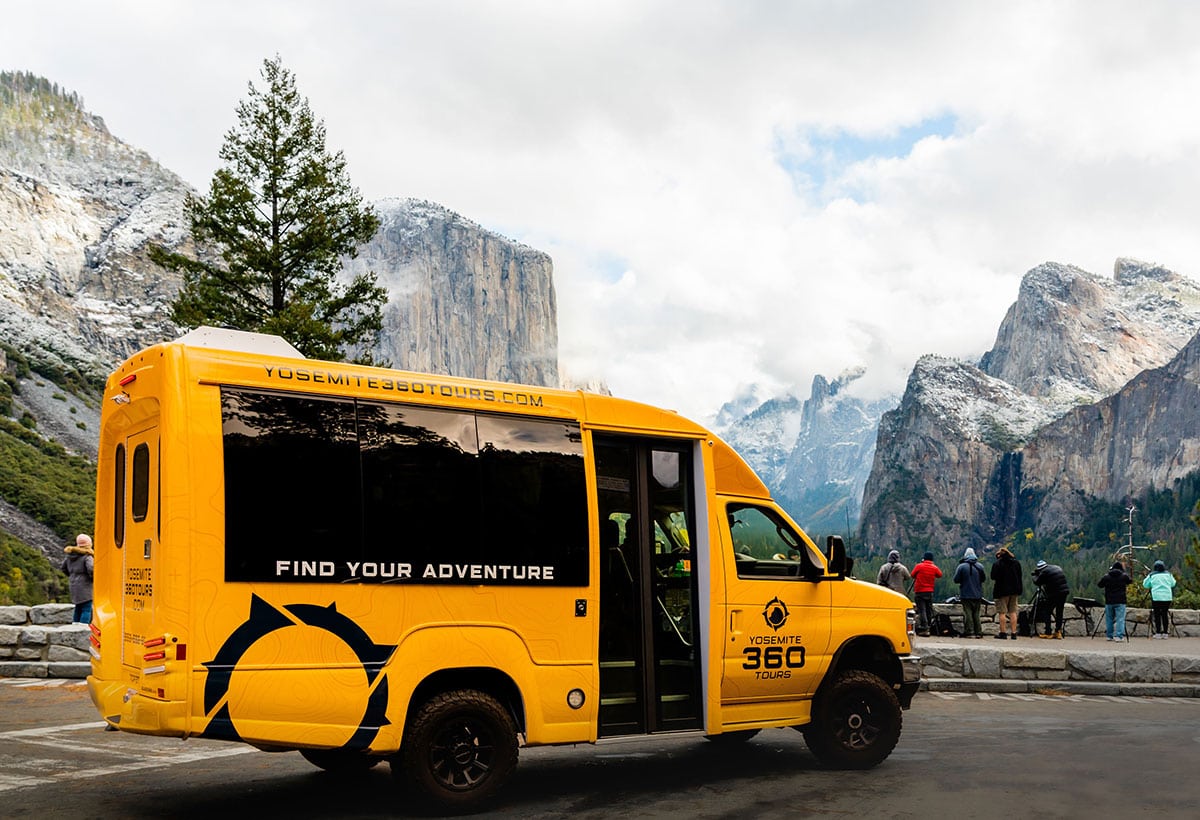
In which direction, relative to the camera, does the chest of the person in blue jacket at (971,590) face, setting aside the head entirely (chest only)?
away from the camera

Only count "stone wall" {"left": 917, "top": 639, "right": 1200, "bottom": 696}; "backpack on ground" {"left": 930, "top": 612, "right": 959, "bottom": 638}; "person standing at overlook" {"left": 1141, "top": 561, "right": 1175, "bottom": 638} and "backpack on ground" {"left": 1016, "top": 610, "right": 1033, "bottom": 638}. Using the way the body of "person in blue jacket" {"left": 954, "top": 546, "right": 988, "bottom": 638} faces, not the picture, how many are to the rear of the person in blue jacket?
1

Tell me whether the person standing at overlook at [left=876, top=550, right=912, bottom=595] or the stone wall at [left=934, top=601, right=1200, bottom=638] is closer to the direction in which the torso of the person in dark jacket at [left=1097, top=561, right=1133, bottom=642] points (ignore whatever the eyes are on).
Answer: the stone wall

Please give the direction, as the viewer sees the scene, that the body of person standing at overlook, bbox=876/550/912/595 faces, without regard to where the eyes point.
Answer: away from the camera

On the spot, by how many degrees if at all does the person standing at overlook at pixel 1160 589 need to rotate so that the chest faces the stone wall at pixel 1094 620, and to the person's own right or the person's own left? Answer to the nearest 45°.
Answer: approximately 90° to the person's own left

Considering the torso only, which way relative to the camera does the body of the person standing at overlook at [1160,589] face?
away from the camera

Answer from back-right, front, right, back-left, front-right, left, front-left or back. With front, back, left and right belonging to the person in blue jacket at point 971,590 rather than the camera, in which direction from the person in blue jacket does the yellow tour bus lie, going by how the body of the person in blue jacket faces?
back

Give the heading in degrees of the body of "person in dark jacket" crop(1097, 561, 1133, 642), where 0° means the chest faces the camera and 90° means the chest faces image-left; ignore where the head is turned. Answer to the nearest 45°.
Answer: approximately 180°

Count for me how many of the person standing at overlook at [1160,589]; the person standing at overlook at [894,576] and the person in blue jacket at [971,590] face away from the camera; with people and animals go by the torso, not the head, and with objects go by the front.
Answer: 3

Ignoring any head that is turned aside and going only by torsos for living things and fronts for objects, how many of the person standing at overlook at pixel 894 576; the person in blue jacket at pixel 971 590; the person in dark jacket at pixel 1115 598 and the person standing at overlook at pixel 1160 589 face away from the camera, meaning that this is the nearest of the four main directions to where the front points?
4
